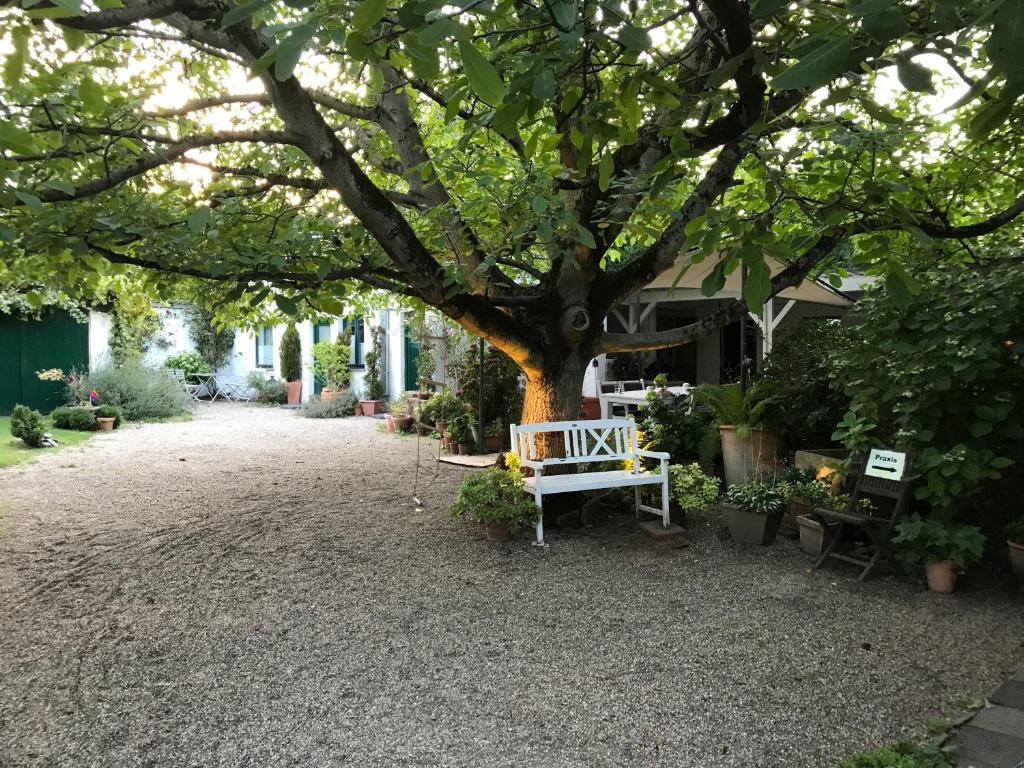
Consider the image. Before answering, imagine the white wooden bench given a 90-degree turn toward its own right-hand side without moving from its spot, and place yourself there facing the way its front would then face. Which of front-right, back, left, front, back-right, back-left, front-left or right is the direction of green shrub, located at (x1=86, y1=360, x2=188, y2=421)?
right

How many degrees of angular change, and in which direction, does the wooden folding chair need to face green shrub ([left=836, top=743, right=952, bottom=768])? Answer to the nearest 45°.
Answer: approximately 45° to its left

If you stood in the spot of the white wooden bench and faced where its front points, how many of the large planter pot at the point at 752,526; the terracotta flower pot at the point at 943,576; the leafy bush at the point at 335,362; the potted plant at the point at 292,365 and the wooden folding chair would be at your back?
2

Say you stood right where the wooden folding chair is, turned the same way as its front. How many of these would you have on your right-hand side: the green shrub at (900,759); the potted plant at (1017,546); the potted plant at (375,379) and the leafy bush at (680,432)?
2

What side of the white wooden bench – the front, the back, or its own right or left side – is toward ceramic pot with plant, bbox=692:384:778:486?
left

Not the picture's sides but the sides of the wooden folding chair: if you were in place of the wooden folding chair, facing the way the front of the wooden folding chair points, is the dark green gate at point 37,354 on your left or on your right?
on your right

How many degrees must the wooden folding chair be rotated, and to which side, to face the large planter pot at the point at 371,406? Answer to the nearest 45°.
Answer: approximately 90° to its right

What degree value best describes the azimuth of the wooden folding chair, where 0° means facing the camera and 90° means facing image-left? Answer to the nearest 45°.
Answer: approximately 45°

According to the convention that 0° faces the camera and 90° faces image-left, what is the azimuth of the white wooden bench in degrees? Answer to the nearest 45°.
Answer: approximately 315°

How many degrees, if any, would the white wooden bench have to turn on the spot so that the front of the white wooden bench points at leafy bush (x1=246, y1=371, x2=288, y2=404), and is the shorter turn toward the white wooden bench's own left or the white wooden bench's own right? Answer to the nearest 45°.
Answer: approximately 180°

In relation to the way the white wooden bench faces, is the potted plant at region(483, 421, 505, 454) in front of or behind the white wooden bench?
behind

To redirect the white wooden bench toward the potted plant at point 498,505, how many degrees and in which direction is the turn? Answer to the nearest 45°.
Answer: approximately 90° to its right

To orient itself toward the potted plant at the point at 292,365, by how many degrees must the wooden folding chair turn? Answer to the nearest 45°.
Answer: approximately 90° to its right

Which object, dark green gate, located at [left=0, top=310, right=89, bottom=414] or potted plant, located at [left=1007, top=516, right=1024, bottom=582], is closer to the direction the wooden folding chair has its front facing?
the dark green gate

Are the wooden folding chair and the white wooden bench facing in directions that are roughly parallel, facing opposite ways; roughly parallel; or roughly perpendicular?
roughly perpendicular
